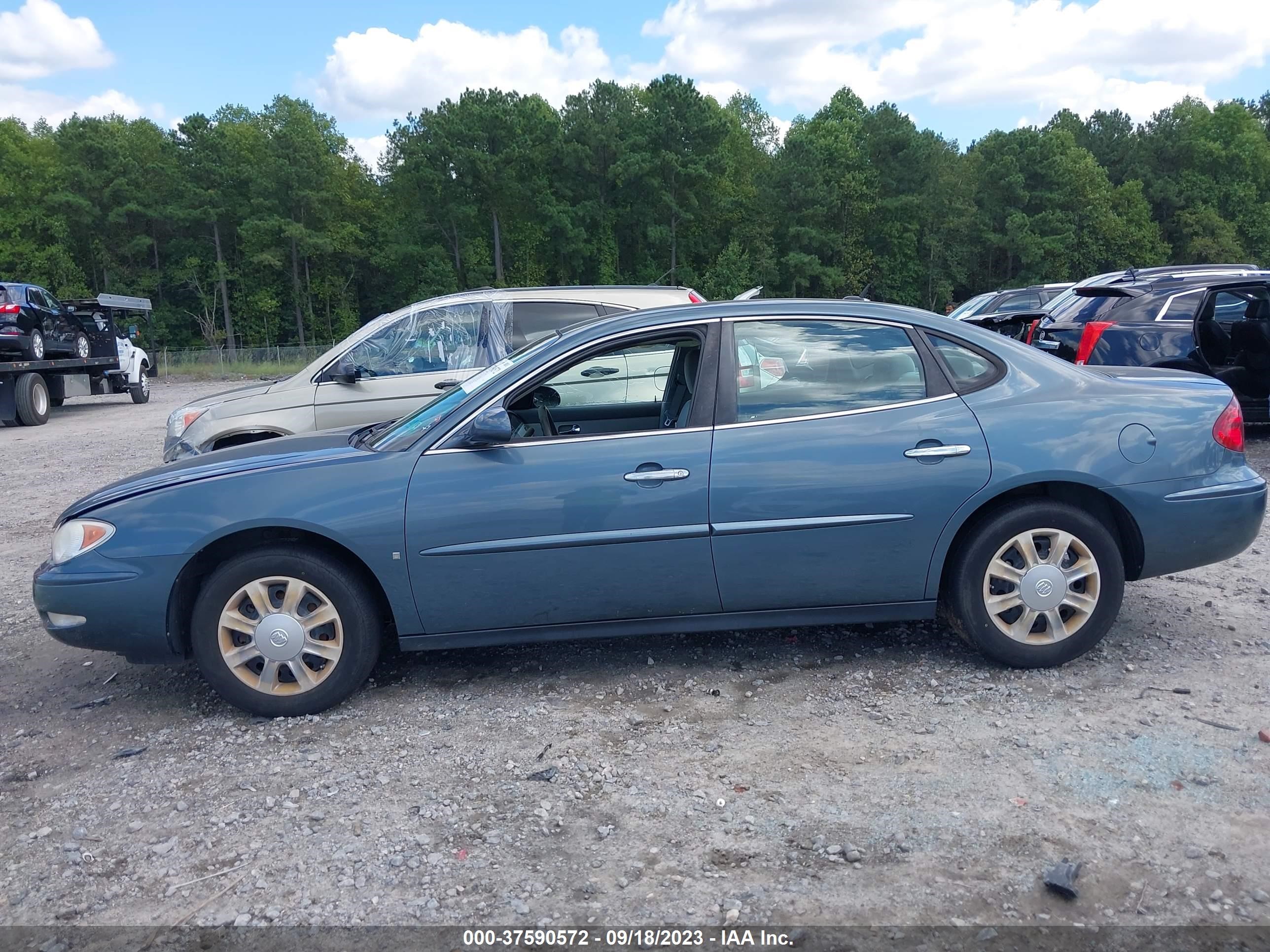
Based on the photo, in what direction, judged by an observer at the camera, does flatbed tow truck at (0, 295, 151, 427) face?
facing away from the viewer and to the right of the viewer

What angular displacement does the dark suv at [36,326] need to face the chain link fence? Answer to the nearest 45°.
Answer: approximately 45° to its left

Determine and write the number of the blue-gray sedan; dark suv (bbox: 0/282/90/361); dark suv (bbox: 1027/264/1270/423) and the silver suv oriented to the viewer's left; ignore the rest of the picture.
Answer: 2

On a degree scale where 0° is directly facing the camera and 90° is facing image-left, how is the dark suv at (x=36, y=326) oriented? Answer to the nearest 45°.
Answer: approximately 225°

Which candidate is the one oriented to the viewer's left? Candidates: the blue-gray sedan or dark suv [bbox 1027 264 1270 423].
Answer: the blue-gray sedan

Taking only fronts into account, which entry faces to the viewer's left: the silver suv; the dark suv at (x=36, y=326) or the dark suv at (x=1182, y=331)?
the silver suv

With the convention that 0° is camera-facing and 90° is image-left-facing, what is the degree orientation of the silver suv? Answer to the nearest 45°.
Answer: approximately 90°

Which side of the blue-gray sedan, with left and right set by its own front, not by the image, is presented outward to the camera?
left

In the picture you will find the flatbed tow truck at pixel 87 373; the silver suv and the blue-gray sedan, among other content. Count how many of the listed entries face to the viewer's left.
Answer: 2

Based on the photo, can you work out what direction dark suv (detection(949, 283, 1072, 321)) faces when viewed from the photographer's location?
facing the viewer and to the left of the viewer

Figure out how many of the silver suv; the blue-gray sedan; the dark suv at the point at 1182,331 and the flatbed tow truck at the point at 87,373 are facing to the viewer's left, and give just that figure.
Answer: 2

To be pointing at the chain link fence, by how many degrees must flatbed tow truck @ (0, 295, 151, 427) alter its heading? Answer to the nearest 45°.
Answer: approximately 45° to its left
